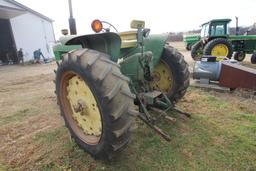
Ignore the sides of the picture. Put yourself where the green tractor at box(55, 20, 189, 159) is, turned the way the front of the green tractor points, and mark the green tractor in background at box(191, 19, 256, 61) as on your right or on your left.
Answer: on your right

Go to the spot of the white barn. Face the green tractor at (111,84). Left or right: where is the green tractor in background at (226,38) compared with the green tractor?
left
